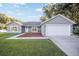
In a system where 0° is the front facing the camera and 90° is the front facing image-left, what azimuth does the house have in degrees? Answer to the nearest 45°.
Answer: approximately 0°
